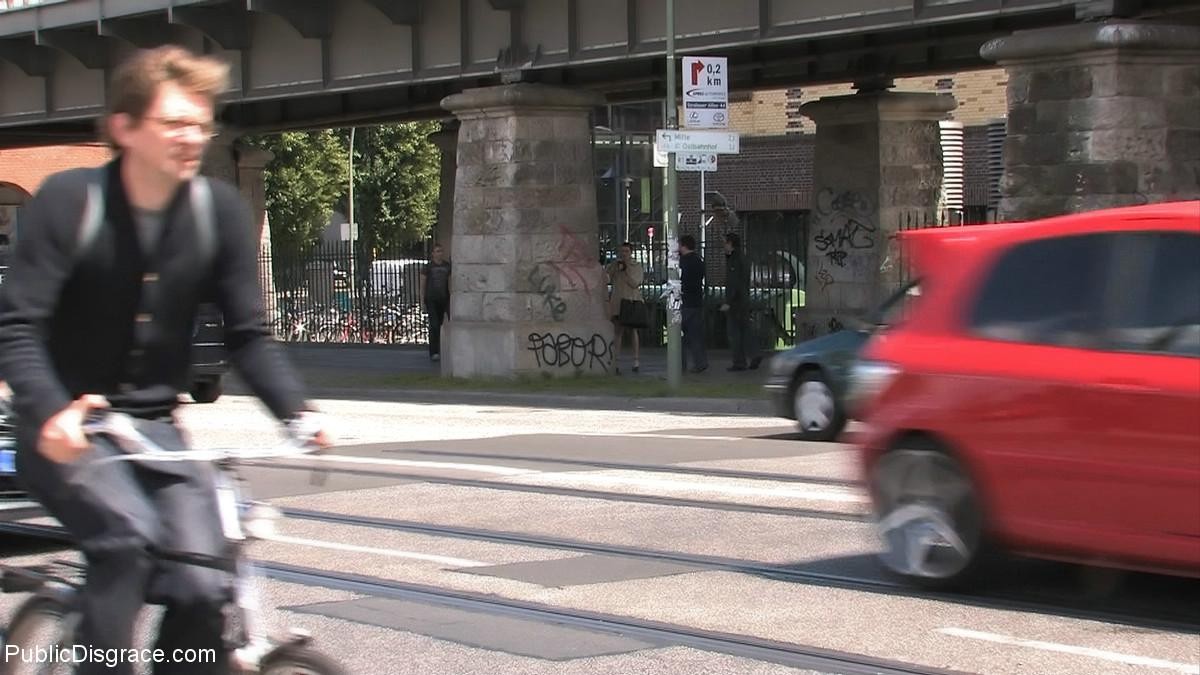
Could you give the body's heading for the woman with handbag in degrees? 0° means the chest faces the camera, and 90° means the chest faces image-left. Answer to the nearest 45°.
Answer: approximately 0°

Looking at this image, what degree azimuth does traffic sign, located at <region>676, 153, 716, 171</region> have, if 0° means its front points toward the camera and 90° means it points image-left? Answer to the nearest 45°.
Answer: approximately 0°

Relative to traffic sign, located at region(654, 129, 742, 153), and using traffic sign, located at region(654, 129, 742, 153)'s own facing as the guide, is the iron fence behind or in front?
behind

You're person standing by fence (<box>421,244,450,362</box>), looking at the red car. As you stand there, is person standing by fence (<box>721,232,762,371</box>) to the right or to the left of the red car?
left
